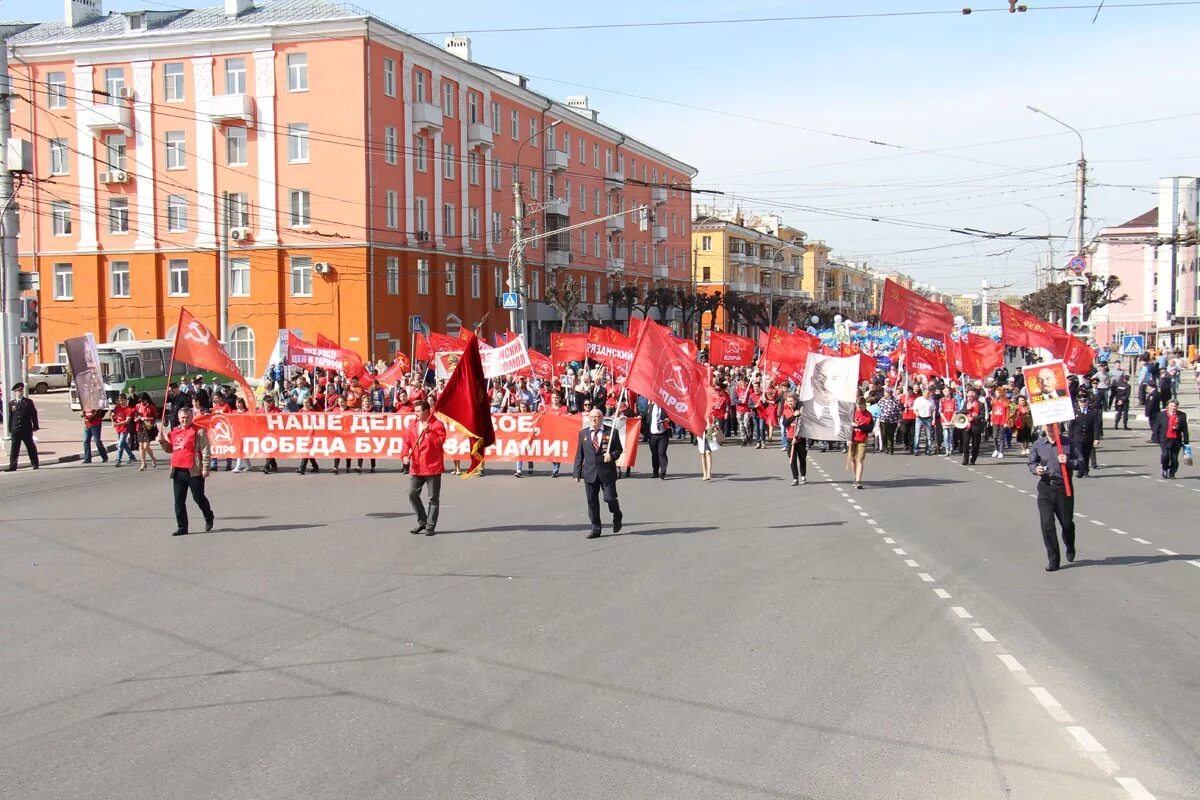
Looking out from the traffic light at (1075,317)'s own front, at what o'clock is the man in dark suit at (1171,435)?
The man in dark suit is roughly at 12 o'clock from the traffic light.

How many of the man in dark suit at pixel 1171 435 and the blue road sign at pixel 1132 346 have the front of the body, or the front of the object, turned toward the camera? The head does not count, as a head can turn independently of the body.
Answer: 2

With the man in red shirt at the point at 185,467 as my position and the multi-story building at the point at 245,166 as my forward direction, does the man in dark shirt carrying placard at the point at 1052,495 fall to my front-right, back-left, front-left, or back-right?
back-right

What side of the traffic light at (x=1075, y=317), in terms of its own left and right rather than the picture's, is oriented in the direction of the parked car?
right

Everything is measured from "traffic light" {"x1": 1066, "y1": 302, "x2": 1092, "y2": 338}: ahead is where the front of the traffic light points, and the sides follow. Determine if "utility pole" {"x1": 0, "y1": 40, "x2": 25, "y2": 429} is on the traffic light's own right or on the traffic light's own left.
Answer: on the traffic light's own right

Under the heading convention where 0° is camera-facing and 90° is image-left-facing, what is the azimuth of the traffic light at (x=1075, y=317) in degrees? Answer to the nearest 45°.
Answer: approximately 0°

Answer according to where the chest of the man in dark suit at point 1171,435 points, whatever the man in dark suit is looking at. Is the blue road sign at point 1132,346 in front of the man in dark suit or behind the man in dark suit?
behind

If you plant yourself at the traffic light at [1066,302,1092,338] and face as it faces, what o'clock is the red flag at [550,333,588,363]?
The red flag is roughly at 2 o'clock from the traffic light.

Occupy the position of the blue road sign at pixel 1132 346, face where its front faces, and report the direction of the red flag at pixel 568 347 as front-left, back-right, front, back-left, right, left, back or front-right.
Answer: front-right

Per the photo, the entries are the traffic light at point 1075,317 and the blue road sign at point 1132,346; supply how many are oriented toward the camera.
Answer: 2

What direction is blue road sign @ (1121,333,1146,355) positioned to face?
toward the camera

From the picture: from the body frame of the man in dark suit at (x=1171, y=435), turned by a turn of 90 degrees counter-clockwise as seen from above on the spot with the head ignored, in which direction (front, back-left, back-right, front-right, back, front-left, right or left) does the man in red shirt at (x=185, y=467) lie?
back-right

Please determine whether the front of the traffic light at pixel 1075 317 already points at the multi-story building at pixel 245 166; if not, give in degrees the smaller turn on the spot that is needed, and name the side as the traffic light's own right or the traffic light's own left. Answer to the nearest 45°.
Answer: approximately 90° to the traffic light's own right

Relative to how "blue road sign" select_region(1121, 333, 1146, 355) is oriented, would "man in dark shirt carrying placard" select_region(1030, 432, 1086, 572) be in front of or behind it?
in front
